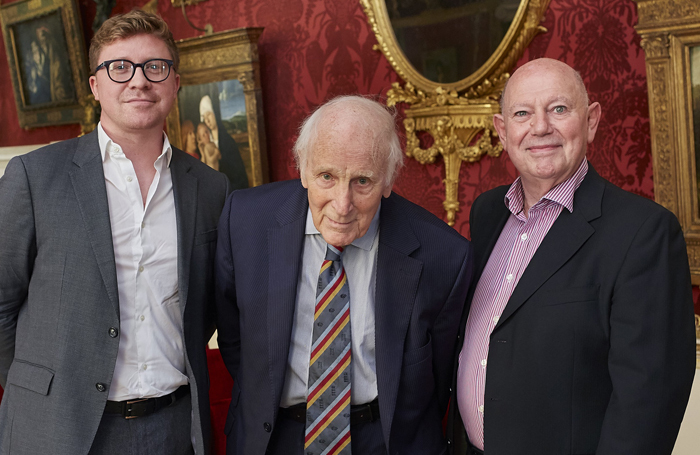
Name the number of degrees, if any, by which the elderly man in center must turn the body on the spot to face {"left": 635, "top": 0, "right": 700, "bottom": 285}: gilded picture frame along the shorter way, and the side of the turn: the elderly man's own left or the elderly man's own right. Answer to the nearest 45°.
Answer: approximately 135° to the elderly man's own left

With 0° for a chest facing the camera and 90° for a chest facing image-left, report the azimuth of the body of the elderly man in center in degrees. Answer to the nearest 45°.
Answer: approximately 0°

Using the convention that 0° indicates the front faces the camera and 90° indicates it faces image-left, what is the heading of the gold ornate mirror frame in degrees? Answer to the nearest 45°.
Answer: approximately 0°

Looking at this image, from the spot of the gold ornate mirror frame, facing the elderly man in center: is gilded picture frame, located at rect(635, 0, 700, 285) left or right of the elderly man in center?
left

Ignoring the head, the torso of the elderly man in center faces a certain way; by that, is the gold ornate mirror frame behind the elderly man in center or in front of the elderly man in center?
behind

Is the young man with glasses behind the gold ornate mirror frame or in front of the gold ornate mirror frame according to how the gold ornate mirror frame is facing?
in front

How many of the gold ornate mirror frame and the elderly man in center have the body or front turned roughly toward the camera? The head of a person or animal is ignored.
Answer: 2
